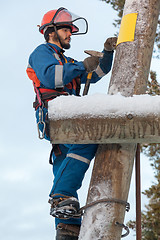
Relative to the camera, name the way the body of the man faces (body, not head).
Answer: to the viewer's right

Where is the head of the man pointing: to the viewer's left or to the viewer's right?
to the viewer's right
